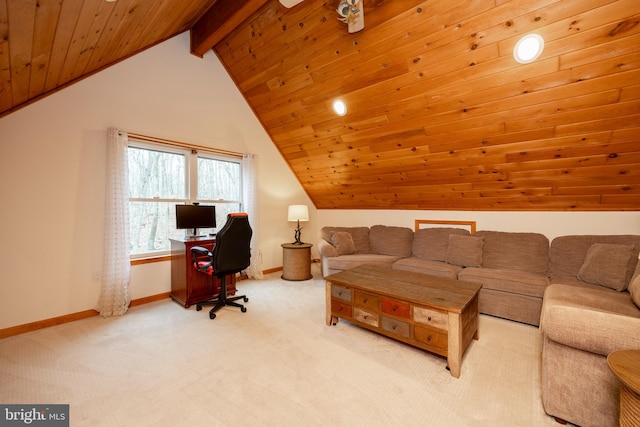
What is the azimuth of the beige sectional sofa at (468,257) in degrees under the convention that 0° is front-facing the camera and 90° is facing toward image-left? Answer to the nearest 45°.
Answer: approximately 45°

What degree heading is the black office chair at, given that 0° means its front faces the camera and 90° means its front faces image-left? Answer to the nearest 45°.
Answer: approximately 135°

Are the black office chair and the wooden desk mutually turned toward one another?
yes

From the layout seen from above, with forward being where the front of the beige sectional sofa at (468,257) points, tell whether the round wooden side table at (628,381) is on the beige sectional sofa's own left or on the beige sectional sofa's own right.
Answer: on the beige sectional sofa's own left

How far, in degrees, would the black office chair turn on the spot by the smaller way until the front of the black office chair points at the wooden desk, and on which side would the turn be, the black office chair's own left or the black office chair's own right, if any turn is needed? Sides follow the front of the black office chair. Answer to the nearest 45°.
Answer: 0° — it already faces it

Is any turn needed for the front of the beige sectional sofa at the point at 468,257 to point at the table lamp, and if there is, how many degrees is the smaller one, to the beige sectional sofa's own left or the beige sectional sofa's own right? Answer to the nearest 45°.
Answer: approximately 45° to the beige sectional sofa's own right

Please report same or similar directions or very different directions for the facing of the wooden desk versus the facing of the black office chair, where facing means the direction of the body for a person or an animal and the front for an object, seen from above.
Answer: very different directions

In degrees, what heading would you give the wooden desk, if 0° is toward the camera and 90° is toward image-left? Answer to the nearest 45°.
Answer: approximately 315°
